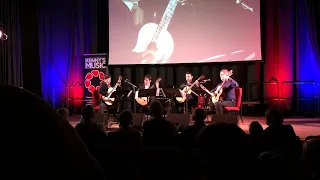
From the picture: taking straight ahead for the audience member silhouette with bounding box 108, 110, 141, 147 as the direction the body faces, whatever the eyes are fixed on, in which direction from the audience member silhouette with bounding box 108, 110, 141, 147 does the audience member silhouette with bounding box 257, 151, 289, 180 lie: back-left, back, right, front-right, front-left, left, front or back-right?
back

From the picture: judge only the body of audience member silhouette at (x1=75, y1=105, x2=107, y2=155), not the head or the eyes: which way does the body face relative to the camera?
away from the camera

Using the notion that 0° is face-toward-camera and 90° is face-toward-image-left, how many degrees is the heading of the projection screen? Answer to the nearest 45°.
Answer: approximately 0°

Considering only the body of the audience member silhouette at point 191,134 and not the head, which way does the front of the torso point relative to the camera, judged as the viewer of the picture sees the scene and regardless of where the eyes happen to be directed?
away from the camera

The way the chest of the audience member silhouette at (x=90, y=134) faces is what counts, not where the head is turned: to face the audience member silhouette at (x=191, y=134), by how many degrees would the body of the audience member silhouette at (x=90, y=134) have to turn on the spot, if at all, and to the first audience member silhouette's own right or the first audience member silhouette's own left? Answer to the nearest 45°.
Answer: approximately 90° to the first audience member silhouette's own right

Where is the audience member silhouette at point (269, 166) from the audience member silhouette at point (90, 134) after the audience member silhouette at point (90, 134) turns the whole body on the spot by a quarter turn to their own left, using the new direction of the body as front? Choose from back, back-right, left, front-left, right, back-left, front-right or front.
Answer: left

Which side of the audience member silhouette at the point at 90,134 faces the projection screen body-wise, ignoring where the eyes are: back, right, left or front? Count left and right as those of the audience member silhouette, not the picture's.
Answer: front

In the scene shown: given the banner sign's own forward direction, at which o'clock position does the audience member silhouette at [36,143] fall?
The audience member silhouette is roughly at 12 o'clock from the banner sign.

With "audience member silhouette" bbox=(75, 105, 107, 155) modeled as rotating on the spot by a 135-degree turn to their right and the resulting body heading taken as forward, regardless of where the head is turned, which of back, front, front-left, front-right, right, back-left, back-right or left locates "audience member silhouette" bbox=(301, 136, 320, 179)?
front

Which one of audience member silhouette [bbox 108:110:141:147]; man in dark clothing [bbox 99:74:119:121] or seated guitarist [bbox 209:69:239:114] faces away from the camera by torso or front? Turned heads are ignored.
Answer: the audience member silhouette

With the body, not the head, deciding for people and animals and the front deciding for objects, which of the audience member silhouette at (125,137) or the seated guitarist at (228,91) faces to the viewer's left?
the seated guitarist

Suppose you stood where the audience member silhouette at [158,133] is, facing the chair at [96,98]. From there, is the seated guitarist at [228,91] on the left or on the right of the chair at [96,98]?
right

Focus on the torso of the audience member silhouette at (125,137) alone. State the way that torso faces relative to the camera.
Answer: away from the camera

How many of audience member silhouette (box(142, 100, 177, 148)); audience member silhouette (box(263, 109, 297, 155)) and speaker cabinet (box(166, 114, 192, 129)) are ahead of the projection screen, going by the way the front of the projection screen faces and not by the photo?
3

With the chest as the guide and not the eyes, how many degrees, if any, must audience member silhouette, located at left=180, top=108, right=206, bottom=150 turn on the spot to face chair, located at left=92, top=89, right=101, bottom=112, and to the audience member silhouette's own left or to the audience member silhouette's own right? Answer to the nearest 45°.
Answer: approximately 45° to the audience member silhouette's own left

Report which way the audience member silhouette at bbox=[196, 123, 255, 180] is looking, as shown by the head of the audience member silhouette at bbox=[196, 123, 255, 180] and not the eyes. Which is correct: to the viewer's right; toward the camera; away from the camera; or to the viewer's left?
away from the camera

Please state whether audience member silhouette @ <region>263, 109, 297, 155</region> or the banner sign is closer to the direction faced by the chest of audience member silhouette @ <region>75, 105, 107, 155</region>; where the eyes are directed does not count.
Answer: the banner sign
